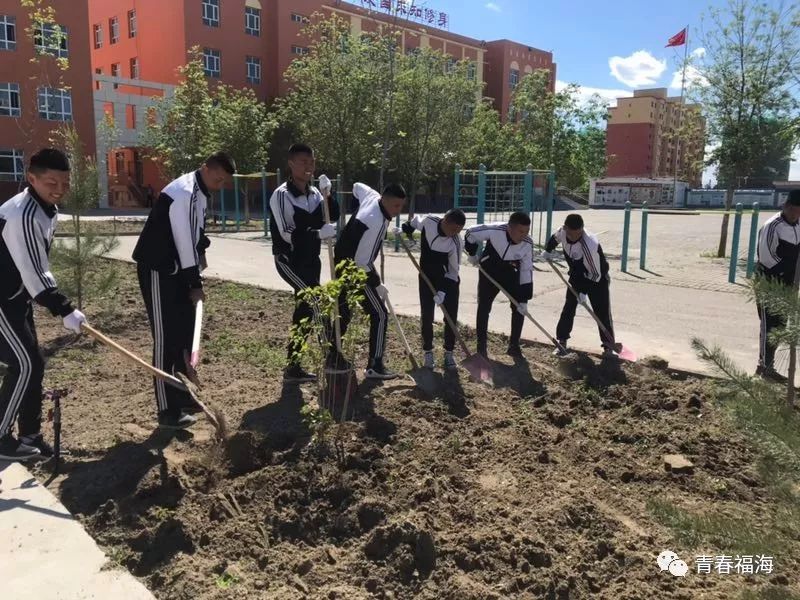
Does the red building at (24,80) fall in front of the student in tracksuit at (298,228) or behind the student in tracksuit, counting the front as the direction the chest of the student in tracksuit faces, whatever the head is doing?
behind

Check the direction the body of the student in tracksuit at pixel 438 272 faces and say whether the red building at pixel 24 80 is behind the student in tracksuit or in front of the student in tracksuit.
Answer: behind

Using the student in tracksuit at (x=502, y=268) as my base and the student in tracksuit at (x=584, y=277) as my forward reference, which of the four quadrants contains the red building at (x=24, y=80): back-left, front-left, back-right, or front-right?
back-left

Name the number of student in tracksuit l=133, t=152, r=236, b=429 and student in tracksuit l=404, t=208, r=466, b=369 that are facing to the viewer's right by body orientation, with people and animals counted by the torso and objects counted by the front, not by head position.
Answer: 1

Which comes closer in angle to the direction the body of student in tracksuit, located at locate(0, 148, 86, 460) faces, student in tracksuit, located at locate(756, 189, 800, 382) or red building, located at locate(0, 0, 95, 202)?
the student in tracksuit

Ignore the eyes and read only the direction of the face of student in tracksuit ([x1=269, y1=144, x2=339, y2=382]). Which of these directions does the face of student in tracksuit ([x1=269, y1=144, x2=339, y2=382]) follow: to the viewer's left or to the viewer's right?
to the viewer's right

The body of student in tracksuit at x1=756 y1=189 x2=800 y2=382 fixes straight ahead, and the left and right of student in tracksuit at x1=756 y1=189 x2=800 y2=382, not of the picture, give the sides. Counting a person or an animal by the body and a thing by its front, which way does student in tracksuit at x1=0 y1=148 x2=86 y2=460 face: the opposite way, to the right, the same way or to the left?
to the left

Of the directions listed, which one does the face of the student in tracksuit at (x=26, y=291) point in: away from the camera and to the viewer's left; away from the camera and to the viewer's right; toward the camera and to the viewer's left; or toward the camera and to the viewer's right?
toward the camera and to the viewer's right

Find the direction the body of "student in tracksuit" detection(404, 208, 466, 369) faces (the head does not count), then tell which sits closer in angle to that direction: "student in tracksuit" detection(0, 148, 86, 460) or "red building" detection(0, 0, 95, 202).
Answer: the student in tracksuit

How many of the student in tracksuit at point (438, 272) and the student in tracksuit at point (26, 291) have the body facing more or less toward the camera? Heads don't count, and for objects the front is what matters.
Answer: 1

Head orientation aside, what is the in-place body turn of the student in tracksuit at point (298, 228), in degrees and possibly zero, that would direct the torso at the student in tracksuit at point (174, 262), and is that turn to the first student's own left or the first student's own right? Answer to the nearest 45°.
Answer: approximately 90° to the first student's own right

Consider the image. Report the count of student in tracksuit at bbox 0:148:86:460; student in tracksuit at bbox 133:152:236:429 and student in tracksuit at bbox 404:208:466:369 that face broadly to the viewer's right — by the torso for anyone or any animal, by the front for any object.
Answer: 2
